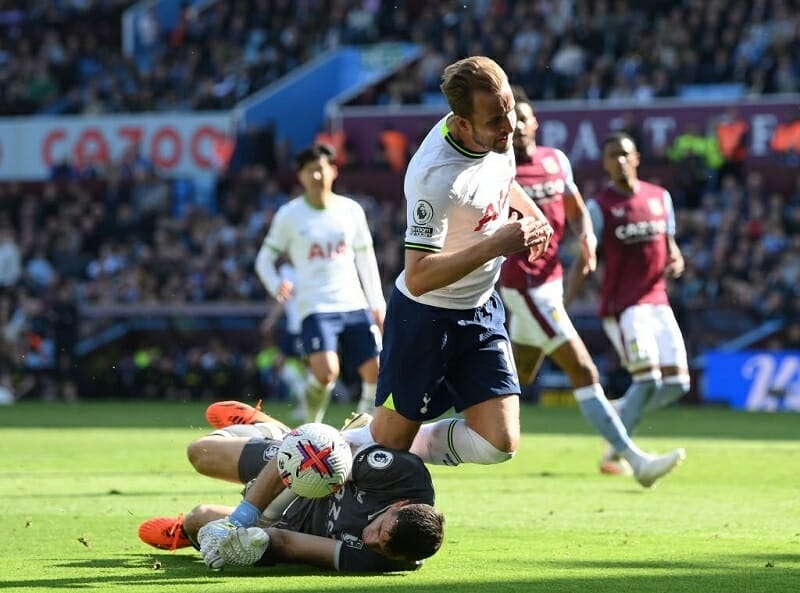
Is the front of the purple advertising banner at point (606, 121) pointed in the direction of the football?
yes

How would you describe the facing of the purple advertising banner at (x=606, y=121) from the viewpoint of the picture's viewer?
facing the viewer

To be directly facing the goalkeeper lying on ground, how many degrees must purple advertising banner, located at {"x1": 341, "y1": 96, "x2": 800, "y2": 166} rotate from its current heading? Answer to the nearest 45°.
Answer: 0° — it already faces them
